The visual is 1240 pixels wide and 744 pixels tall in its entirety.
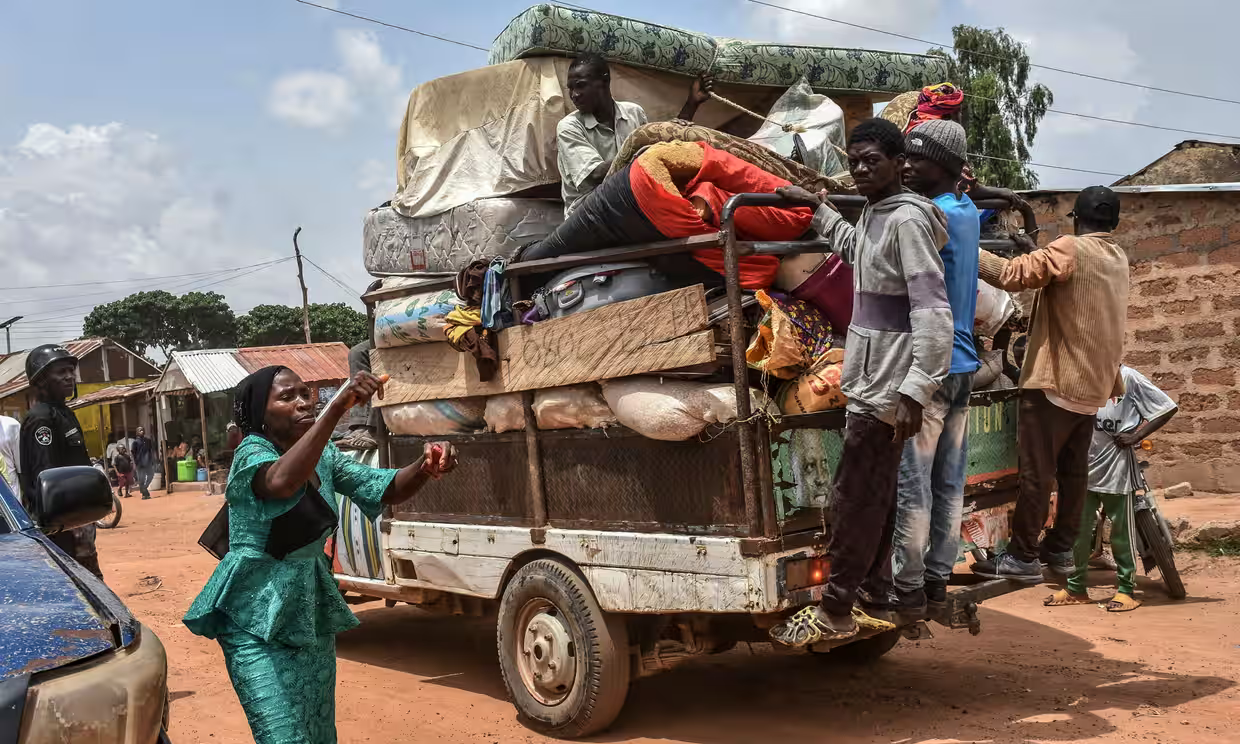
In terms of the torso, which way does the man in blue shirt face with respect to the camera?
to the viewer's left

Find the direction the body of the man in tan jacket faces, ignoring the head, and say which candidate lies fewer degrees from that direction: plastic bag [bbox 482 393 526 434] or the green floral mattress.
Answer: the green floral mattress

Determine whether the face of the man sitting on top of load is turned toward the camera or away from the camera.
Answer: toward the camera

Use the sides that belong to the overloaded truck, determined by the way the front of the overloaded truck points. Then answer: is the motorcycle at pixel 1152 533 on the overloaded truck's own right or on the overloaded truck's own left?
on the overloaded truck's own right

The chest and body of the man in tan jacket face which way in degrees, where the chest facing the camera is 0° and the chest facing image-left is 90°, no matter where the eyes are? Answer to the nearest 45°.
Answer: approximately 135°

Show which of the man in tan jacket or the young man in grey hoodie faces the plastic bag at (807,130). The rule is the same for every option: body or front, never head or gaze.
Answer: the man in tan jacket

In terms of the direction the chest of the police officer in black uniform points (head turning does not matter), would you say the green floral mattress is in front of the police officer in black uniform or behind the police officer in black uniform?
in front

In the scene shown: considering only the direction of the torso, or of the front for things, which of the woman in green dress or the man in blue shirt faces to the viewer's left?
the man in blue shirt

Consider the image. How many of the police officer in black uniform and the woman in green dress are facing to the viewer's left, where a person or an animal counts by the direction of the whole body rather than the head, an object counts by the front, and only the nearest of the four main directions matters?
0

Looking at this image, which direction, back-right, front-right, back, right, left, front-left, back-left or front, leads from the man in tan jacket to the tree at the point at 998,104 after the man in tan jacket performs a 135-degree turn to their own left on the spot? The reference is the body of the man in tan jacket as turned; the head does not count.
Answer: back

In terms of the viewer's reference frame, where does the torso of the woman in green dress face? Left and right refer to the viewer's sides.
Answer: facing the viewer and to the right of the viewer

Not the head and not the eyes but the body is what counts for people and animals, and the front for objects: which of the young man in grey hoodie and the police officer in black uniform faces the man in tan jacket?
the police officer in black uniform

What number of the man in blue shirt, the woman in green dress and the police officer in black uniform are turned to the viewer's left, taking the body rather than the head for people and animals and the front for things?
1
